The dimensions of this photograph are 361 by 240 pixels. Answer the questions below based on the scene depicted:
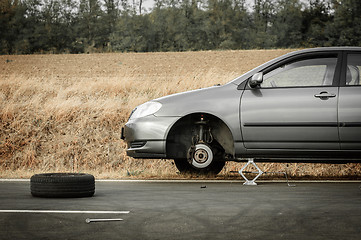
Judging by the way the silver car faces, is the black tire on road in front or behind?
in front

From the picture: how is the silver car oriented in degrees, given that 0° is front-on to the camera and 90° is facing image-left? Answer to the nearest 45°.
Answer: approximately 90°
